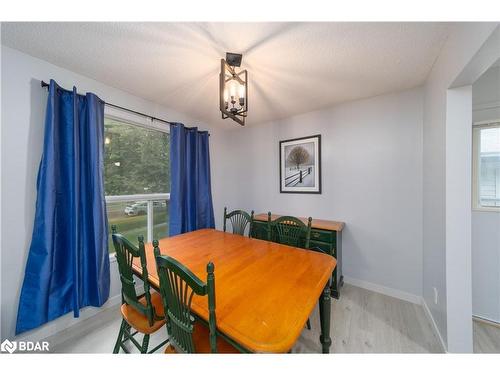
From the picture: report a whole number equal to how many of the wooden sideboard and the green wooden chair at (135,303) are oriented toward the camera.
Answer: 1

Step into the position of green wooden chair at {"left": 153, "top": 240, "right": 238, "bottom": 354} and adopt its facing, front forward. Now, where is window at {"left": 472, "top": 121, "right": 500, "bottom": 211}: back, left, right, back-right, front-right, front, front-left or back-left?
front-right

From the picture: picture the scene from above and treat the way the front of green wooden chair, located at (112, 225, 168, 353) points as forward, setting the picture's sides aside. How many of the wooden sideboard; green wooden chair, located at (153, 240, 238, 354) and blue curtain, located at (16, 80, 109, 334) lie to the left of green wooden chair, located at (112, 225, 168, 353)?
1

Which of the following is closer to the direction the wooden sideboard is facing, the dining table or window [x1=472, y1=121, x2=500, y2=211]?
the dining table

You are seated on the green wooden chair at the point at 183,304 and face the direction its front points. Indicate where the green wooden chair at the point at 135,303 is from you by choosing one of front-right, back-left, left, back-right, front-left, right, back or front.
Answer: left

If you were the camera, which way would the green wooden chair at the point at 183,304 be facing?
facing away from the viewer and to the right of the viewer

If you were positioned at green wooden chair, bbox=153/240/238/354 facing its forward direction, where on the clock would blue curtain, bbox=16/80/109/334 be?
The blue curtain is roughly at 9 o'clock from the green wooden chair.

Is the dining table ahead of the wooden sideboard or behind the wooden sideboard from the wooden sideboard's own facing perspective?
ahead

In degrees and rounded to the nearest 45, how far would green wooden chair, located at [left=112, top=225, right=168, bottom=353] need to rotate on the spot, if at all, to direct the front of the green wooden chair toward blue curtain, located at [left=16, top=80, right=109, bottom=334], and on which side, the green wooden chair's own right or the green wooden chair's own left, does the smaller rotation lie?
approximately 90° to the green wooden chair's own left

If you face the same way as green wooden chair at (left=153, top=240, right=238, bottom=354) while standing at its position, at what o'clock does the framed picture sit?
The framed picture is roughly at 12 o'clock from the green wooden chair.

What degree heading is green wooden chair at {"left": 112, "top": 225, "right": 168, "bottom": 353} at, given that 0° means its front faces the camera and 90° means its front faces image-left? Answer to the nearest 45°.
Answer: approximately 225°

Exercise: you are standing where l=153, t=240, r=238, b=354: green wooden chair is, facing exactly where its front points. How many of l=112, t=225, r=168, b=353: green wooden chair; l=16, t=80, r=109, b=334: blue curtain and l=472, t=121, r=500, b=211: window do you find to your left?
2

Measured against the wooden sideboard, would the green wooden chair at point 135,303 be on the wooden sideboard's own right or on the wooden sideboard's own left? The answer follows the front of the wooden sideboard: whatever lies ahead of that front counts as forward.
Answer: on the wooden sideboard's own right

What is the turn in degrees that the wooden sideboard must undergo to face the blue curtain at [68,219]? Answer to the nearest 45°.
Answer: approximately 45° to its right
